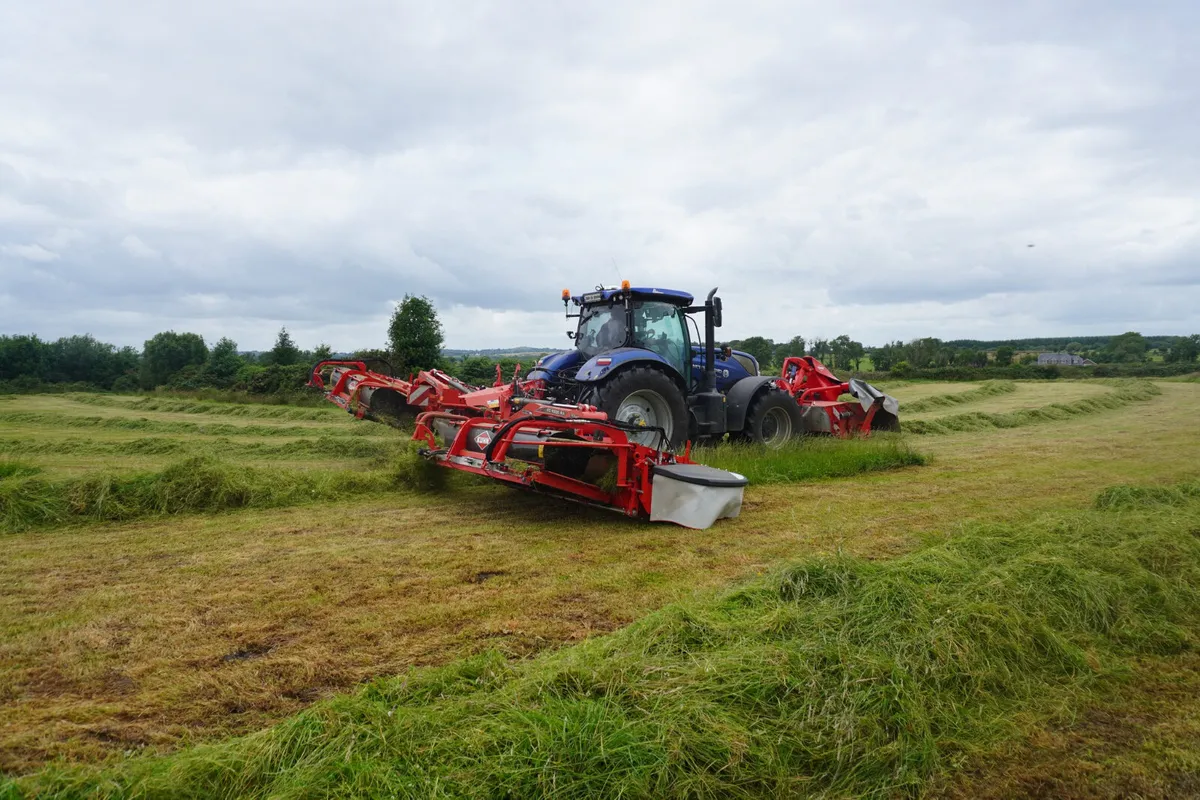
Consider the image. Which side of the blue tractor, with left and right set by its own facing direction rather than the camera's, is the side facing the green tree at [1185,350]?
front

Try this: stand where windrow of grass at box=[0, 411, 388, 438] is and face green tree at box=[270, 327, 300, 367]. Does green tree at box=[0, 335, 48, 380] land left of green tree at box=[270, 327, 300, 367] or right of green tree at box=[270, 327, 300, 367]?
left

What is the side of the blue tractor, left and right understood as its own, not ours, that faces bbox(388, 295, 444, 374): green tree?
left

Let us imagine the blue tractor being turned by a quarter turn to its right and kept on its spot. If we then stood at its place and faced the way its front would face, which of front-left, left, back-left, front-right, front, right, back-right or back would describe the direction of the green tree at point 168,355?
back

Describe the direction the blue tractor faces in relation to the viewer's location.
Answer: facing away from the viewer and to the right of the viewer

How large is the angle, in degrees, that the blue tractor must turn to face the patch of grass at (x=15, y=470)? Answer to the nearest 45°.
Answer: approximately 180°
